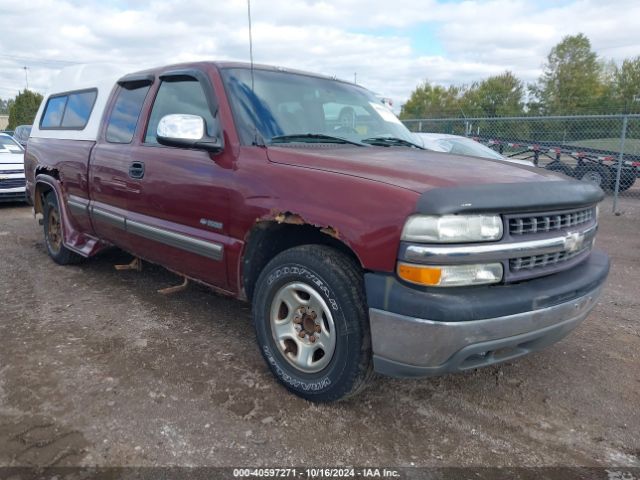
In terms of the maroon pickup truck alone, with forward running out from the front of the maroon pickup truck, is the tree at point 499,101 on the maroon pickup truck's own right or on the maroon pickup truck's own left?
on the maroon pickup truck's own left

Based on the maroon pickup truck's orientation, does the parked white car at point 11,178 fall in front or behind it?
behind

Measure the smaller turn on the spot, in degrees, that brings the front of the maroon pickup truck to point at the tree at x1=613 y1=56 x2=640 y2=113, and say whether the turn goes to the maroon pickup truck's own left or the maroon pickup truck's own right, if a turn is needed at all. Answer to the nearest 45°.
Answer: approximately 90° to the maroon pickup truck's own left

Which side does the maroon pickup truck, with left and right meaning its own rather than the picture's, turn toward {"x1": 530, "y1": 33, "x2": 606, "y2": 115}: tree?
left

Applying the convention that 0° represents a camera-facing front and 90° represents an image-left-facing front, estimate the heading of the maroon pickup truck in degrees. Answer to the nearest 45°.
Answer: approximately 315°

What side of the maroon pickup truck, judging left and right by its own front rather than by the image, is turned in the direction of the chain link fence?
left
